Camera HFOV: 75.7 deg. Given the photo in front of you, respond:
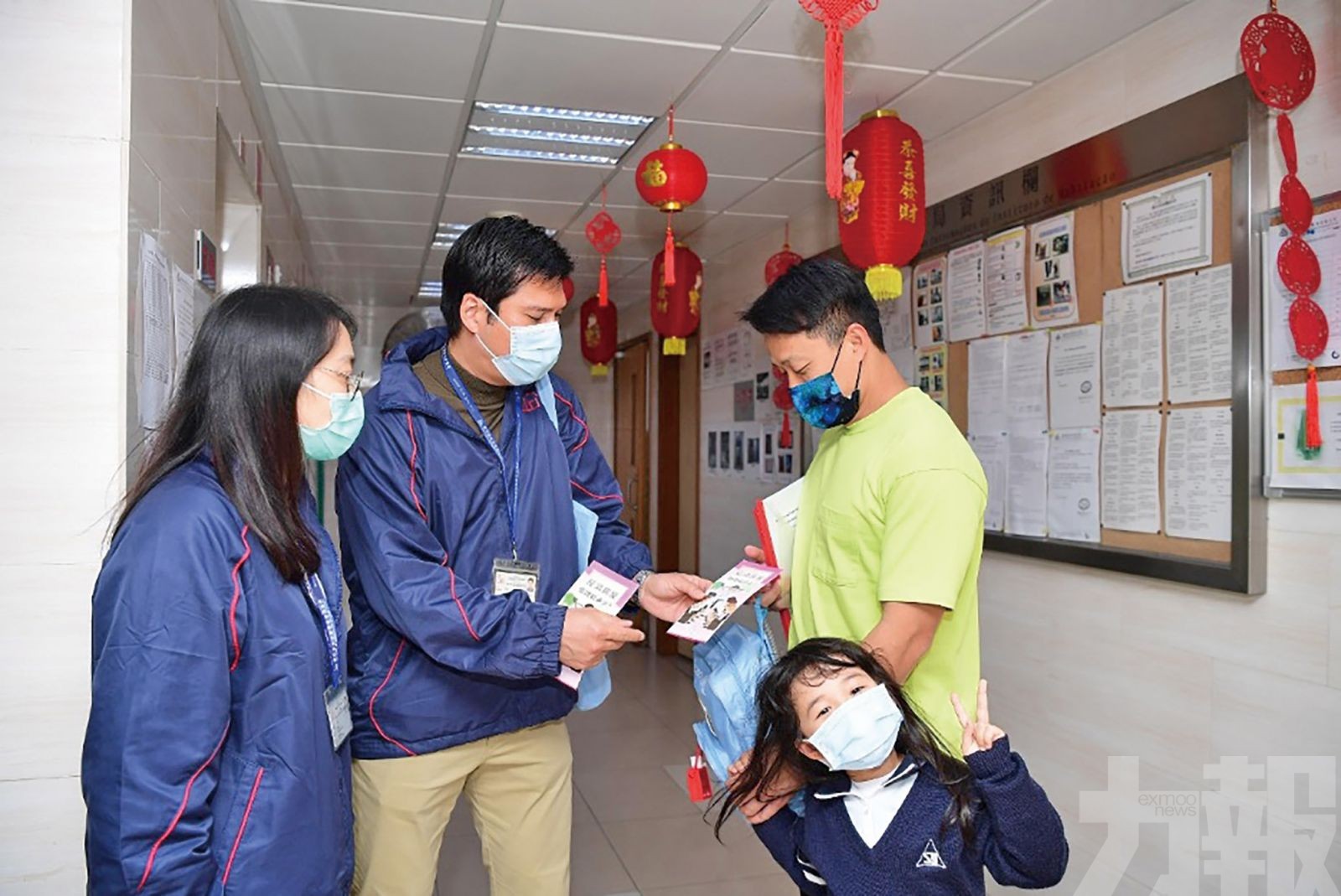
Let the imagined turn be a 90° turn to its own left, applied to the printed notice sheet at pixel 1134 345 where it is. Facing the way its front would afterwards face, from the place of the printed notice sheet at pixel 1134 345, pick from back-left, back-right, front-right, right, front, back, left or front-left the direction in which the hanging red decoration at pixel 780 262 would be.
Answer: back

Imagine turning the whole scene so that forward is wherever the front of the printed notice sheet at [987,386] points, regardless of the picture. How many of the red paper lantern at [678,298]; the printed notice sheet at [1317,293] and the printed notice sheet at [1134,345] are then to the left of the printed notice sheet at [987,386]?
2

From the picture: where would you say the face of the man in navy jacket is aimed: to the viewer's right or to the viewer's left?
to the viewer's right

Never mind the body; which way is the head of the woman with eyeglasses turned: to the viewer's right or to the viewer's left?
to the viewer's right

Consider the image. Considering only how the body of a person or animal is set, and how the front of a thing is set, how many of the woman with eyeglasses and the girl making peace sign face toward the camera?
1

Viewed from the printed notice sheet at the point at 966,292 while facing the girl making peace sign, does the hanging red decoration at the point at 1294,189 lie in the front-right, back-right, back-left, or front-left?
front-left

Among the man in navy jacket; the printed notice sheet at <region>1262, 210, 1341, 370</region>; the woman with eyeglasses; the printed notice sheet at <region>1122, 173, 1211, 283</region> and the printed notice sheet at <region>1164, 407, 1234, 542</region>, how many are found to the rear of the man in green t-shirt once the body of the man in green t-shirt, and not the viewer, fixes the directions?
3

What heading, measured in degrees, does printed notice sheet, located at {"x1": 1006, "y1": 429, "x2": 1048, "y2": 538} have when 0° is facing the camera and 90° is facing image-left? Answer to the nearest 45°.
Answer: approximately 45°

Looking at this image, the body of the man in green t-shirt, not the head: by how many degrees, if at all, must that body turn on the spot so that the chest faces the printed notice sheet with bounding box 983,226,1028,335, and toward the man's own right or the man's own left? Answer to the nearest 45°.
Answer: approximately 135° to the man's own right

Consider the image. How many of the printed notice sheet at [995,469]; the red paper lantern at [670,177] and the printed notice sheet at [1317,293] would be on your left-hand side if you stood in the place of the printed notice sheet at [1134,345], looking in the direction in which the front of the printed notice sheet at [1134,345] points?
1

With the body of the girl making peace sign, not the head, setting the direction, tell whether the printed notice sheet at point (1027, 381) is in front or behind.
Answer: behind

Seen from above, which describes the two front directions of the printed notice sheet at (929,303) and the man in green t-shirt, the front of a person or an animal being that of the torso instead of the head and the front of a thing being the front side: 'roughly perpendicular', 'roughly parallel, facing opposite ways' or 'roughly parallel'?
roughly parallel

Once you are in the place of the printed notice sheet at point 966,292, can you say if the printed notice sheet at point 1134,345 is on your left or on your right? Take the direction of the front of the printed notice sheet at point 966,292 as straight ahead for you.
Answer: on your left

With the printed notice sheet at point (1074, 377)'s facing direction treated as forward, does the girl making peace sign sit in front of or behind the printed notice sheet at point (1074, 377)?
in front

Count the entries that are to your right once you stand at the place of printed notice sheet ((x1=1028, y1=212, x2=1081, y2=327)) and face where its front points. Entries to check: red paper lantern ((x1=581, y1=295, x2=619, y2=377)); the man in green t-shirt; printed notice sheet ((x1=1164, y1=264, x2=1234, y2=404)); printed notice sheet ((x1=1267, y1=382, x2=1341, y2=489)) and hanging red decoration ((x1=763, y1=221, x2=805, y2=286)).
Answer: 2
